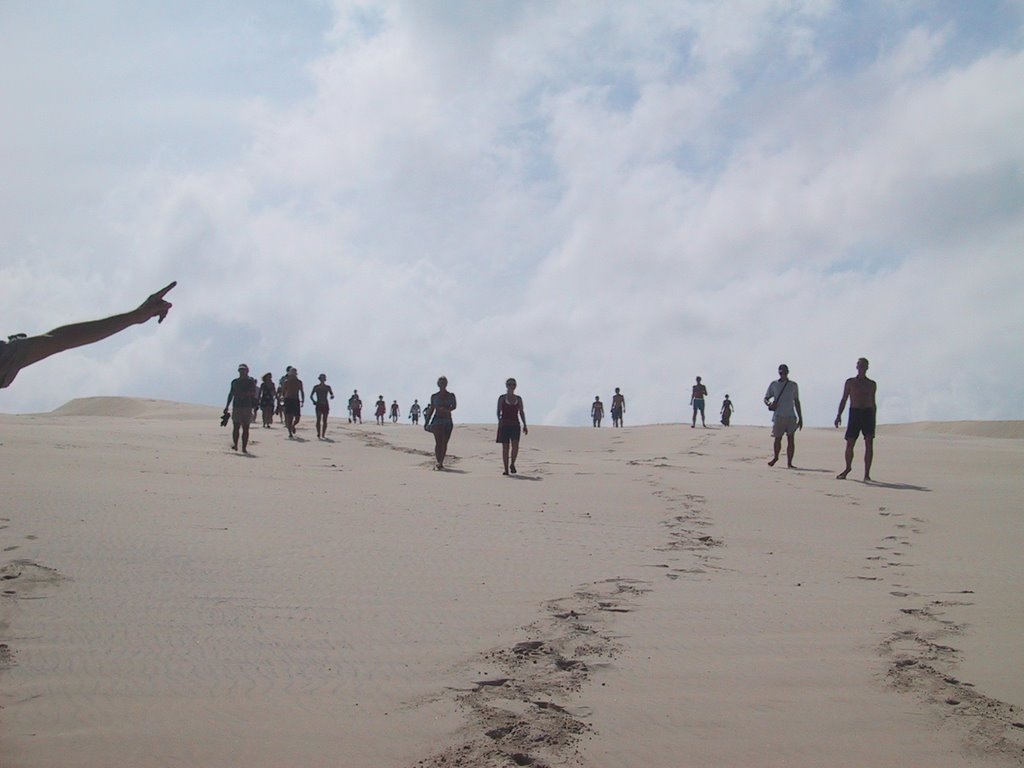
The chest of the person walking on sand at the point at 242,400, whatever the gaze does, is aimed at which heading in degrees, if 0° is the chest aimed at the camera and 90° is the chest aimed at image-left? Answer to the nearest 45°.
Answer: approximately 0°

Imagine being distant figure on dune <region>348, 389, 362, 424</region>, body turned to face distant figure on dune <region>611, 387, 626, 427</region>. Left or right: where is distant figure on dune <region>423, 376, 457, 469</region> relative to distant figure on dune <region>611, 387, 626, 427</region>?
right

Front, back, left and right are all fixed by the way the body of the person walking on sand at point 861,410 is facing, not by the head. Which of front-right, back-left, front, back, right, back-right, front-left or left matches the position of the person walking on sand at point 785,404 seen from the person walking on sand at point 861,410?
back-right

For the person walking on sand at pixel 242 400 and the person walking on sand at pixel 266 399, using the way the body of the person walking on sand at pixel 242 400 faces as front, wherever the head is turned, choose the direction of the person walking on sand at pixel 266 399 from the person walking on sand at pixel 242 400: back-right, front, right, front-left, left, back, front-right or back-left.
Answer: back

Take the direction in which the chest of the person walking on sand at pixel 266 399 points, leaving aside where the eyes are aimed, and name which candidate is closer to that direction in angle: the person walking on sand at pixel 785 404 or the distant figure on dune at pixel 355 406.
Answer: the person walking on sand

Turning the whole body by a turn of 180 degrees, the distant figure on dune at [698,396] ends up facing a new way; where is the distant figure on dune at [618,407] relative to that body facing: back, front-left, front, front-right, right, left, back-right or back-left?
front-left

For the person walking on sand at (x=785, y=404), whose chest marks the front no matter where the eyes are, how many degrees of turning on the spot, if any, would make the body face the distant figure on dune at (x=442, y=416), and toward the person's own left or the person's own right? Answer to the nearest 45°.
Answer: approximately 90° to the person's own right

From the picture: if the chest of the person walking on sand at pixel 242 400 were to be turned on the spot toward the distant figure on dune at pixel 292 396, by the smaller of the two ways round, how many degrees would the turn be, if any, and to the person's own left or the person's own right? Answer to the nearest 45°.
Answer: approximately 180°

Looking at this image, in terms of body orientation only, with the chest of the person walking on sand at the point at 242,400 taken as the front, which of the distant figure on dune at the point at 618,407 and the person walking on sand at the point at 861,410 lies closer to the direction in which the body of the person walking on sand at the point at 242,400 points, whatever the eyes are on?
the person walking on sand

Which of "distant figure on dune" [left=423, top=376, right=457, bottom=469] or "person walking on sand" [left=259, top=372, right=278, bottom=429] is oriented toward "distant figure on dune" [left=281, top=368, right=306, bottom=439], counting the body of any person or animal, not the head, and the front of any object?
the person walking on sand

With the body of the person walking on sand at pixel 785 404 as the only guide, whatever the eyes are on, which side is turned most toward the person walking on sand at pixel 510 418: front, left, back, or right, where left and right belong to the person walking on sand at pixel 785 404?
right

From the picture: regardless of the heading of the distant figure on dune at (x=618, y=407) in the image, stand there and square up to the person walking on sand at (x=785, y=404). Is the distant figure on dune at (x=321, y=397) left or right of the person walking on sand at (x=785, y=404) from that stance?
right

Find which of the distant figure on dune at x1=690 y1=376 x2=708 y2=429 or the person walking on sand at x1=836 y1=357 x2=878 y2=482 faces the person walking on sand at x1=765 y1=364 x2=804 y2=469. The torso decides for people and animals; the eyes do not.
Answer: the distant figure on dune
